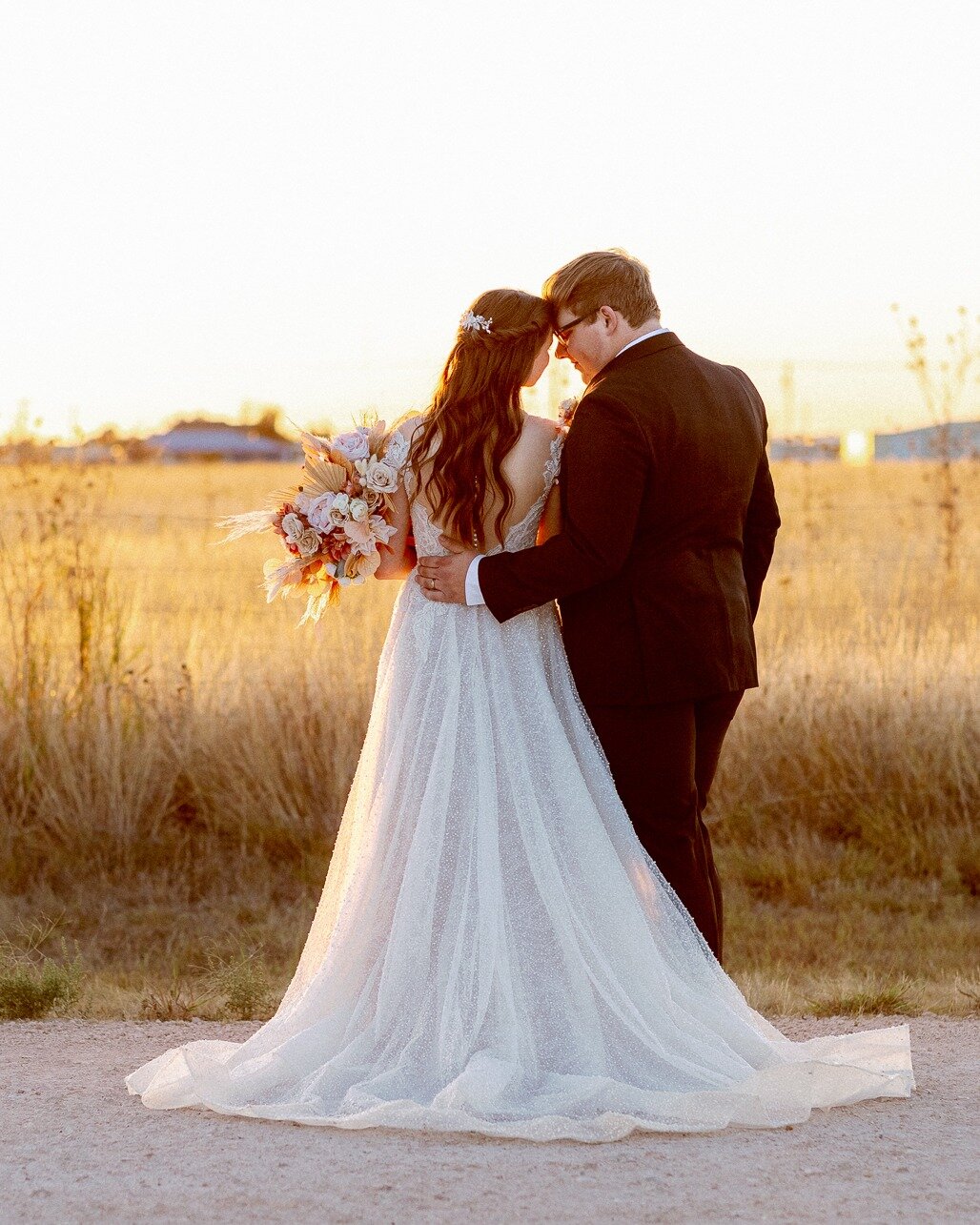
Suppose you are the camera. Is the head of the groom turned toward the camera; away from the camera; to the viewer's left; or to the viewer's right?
to the viewer's left

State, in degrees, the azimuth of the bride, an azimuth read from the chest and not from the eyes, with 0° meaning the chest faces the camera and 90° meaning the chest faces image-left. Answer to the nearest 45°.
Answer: approximately 180°

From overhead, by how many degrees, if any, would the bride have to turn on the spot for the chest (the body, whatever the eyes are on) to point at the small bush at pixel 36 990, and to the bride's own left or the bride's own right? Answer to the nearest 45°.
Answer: approximately 45° to the bride's own left

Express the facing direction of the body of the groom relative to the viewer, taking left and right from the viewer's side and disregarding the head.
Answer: facing away from the viewer and to the left of the viewer

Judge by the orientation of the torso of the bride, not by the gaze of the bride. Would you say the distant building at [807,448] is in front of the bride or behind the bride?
in front

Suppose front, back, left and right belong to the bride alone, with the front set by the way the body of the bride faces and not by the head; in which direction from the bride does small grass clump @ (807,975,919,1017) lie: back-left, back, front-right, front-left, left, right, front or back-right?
front-right

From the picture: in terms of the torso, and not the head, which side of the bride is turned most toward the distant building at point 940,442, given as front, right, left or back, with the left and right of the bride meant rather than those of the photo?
front

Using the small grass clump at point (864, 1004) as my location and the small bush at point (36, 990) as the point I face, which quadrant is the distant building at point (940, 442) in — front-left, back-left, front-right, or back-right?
back-right

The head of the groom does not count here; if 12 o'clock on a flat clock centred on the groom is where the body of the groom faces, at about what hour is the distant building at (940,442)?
The distant building is roughly at 2 o'clock from the groom.

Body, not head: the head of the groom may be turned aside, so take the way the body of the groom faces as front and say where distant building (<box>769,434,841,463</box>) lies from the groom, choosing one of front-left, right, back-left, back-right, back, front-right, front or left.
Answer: front-right

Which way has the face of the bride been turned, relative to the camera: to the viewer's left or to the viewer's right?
to the viewer's right
